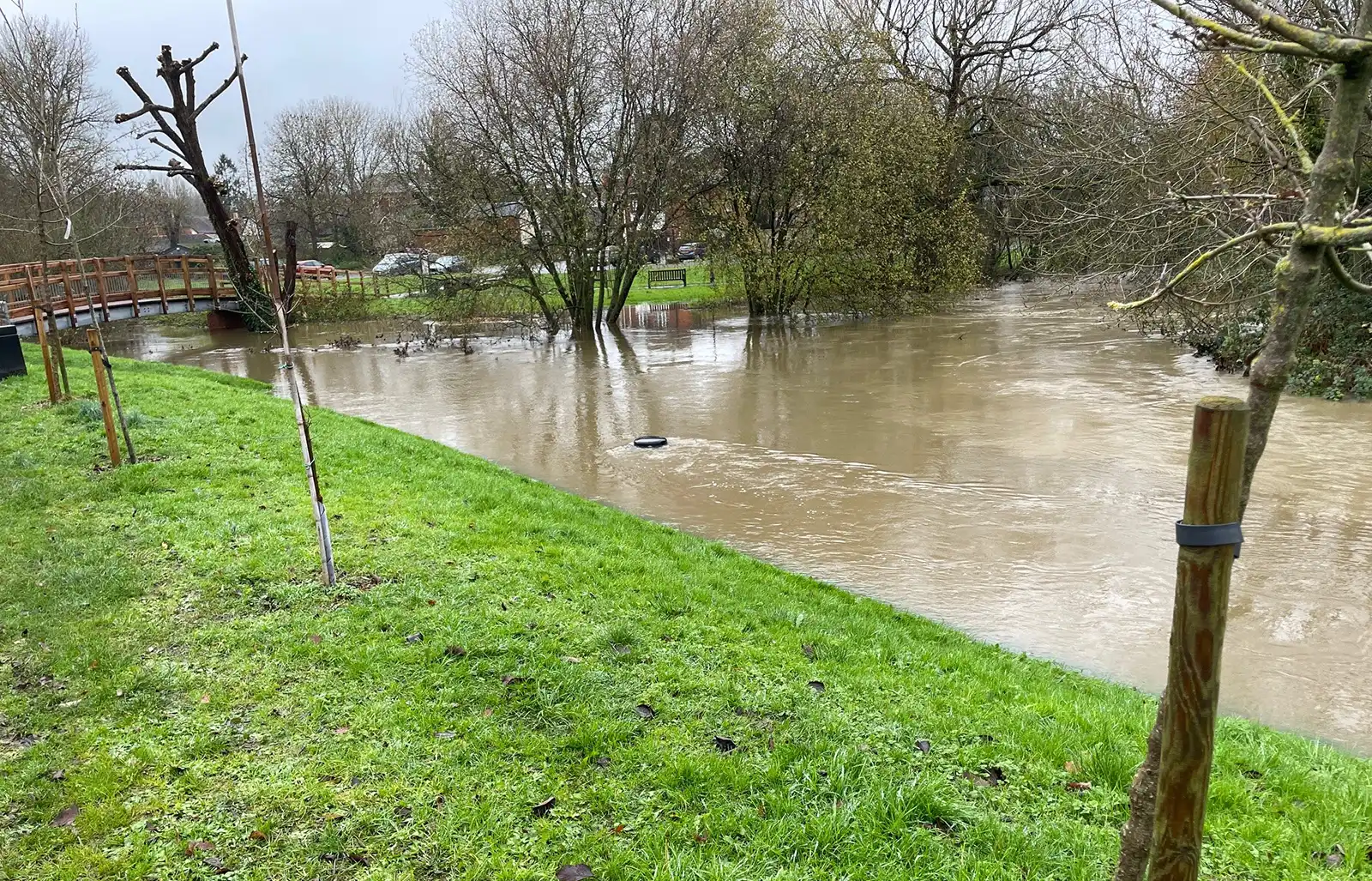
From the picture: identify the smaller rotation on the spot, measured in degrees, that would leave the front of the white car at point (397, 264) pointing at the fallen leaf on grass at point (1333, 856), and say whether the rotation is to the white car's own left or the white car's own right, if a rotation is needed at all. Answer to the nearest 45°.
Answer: approximately 90° to the white car's own left

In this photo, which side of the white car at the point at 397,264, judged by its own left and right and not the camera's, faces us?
left

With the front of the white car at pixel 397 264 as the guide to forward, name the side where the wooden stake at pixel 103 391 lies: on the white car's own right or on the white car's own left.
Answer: on the white car's own left

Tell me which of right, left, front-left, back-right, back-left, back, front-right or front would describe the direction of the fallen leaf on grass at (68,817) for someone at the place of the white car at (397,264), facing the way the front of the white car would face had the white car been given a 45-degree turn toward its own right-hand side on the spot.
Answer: back-left

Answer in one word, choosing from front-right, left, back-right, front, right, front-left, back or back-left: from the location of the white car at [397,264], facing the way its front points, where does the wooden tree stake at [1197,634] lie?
left

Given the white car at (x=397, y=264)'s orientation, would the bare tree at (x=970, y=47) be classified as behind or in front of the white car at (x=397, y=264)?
behind

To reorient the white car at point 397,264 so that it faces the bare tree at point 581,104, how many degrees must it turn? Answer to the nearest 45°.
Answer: approximately 90° to its left

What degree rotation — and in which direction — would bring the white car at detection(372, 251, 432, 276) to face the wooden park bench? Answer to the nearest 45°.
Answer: approximately 180°

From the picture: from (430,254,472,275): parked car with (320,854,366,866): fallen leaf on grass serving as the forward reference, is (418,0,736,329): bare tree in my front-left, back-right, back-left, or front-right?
front-left

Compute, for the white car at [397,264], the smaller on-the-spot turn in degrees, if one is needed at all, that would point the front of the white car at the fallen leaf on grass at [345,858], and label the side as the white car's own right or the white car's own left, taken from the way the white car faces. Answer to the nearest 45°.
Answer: approximately 90° to the white car's own left

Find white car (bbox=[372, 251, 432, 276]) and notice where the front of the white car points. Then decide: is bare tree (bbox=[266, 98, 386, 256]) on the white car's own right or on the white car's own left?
on the white car's own right

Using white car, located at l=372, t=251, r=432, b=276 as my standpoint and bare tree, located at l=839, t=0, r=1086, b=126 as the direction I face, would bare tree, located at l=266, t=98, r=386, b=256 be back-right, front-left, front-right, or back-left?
back-left

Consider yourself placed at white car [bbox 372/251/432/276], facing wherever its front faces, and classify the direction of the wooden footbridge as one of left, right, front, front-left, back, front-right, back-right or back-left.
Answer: front-left
